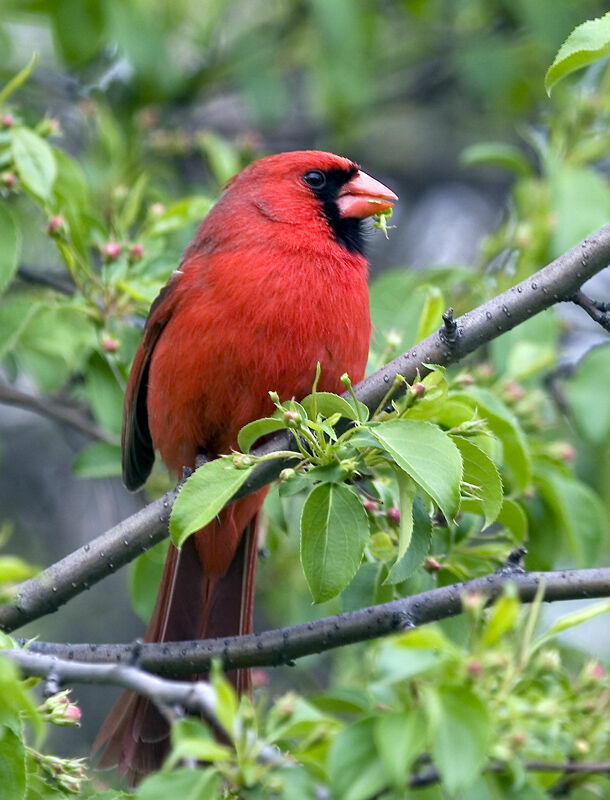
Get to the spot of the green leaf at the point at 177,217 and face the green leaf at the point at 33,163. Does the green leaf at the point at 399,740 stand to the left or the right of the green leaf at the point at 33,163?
left

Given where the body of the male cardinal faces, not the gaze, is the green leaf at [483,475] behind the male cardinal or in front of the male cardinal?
in front

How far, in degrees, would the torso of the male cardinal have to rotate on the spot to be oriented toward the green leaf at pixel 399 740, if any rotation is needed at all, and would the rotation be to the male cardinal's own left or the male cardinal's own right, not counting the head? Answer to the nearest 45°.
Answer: approximately 45° to the male cardinal's own right

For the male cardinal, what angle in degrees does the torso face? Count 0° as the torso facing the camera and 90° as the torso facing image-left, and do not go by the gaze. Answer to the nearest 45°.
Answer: approximately 315°

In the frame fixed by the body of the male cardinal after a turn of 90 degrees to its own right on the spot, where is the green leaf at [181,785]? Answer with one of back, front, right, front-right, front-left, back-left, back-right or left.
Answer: front-left

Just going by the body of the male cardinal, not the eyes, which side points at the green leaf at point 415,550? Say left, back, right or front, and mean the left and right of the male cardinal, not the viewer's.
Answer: front
